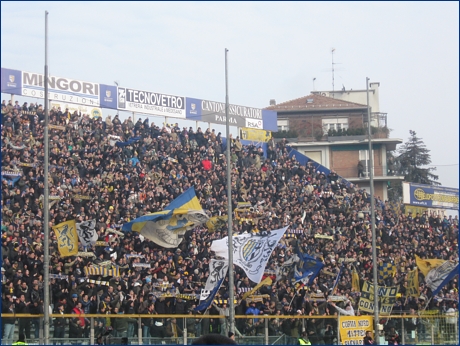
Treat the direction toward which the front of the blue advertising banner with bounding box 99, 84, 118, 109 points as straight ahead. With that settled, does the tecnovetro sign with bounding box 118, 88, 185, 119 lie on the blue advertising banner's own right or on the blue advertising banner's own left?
on the blue advertising banner's own left

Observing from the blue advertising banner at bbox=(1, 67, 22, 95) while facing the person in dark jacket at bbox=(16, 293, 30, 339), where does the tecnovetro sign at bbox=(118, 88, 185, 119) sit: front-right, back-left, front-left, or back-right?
back-left

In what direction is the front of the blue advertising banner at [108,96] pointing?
toward the camera

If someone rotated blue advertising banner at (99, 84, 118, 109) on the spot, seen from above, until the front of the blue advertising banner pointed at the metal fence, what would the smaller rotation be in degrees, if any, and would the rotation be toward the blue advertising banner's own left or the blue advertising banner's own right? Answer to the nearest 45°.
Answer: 0° — it already faces it

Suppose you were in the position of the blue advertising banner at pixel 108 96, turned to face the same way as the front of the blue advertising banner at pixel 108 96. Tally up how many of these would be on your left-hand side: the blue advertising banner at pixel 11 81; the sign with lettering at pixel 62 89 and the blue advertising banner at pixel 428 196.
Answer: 1

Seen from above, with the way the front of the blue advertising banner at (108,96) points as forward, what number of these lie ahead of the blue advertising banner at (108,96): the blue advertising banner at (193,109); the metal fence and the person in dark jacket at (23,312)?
2

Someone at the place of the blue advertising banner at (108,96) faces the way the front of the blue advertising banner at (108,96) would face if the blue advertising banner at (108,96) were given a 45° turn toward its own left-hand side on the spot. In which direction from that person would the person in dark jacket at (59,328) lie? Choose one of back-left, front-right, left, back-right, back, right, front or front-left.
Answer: front-right

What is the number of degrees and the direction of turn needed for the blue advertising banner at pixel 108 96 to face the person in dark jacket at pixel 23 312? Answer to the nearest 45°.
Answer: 0° — it already faces them

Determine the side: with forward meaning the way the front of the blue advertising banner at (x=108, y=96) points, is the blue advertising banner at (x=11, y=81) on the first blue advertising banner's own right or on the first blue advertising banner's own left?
on the first blue advertising banner's own right

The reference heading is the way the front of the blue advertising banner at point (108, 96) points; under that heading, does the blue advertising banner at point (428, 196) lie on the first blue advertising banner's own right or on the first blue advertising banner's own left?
on the first blue advertising banner's own left

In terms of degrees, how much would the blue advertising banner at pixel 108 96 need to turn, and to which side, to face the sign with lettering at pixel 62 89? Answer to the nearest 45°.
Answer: approximately 45° to its right

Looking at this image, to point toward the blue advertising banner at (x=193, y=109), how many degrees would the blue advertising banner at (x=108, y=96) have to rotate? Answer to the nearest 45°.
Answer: approximately 135° to its left

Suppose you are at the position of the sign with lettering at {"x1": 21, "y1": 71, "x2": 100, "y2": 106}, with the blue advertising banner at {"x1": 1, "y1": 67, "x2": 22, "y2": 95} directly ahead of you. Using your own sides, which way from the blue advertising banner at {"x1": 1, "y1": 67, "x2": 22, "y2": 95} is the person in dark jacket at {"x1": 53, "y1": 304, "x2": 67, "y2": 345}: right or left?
left
